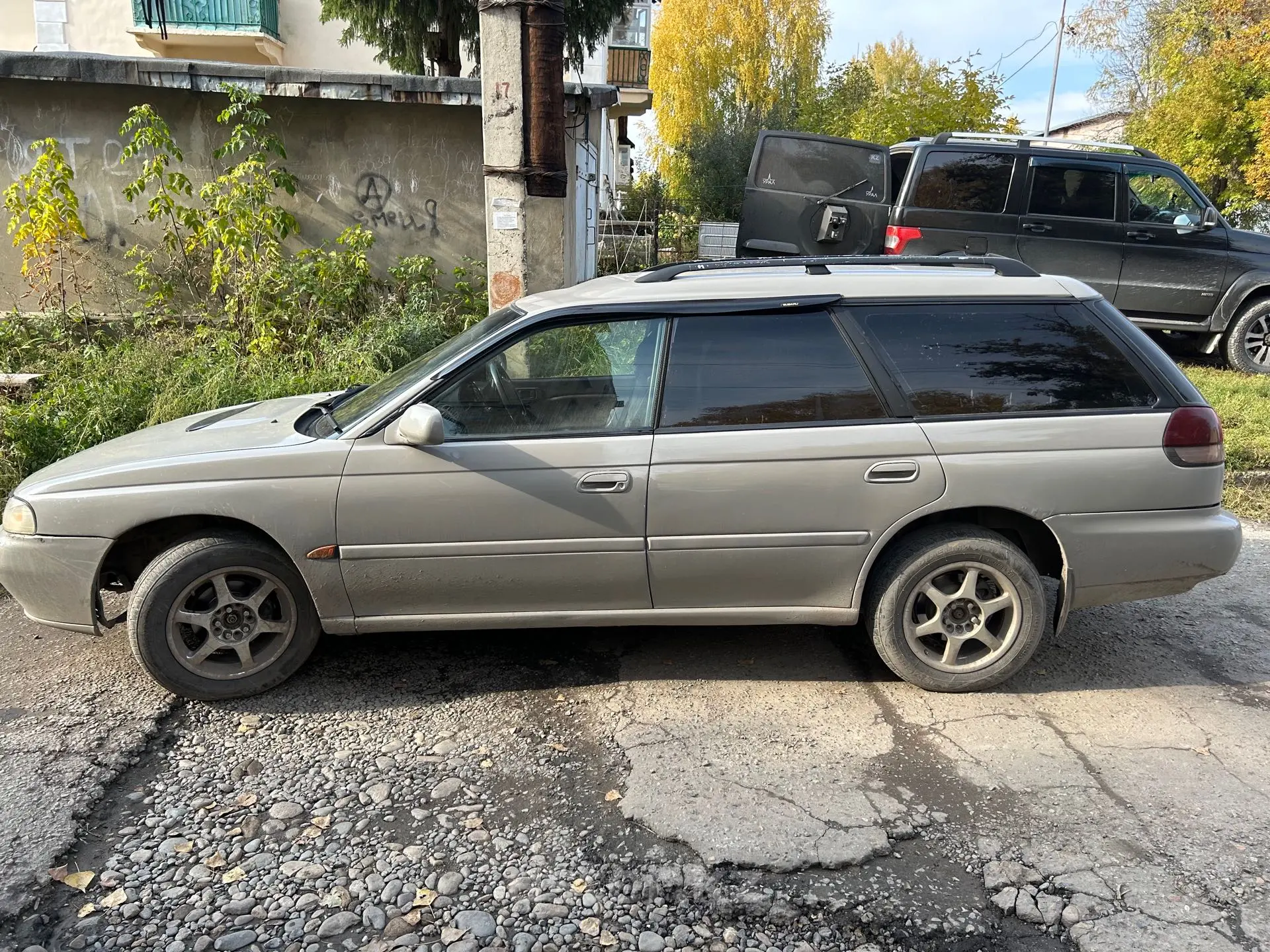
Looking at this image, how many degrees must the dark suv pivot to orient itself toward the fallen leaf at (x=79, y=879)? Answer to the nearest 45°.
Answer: approximately 90° to its right

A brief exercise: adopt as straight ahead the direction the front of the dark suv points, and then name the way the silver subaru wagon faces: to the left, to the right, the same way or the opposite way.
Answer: the opposite way

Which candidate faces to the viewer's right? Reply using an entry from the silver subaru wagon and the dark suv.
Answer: the dark suv

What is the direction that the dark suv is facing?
to the viewer's right

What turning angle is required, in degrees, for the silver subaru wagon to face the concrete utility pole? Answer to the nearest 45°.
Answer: approximately 90° to its right

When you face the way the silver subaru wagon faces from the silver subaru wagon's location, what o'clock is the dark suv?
The dark suv is roughly at 4 o'clock from the silver subaru wagon.

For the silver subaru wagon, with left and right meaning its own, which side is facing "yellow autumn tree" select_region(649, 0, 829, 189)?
right

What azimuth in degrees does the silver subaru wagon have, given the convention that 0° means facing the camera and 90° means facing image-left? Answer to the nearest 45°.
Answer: approximately 90°

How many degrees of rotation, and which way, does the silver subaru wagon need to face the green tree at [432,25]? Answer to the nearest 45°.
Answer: approximately 90° to its right

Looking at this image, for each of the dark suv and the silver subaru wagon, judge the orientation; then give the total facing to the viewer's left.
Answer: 1

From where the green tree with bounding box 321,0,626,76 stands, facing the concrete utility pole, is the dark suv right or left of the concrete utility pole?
left

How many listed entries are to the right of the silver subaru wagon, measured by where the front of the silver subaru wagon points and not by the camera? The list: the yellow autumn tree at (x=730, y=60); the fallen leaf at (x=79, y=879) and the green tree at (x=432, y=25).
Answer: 2
